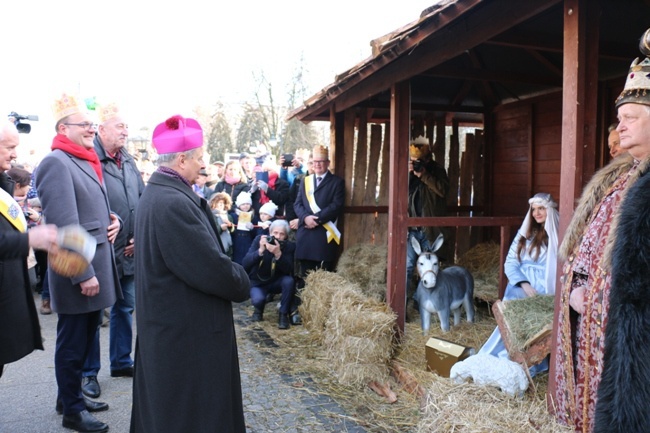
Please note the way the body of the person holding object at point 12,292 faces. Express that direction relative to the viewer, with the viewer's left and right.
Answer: facing to the right of the viewer

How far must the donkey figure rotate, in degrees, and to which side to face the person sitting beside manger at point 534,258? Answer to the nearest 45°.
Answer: approximately 90° to its left

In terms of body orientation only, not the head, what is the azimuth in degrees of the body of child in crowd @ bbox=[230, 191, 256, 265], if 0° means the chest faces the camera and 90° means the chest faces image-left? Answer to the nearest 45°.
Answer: approximately 0°

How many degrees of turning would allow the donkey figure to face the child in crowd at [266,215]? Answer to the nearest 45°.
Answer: approximately 90° to its right
